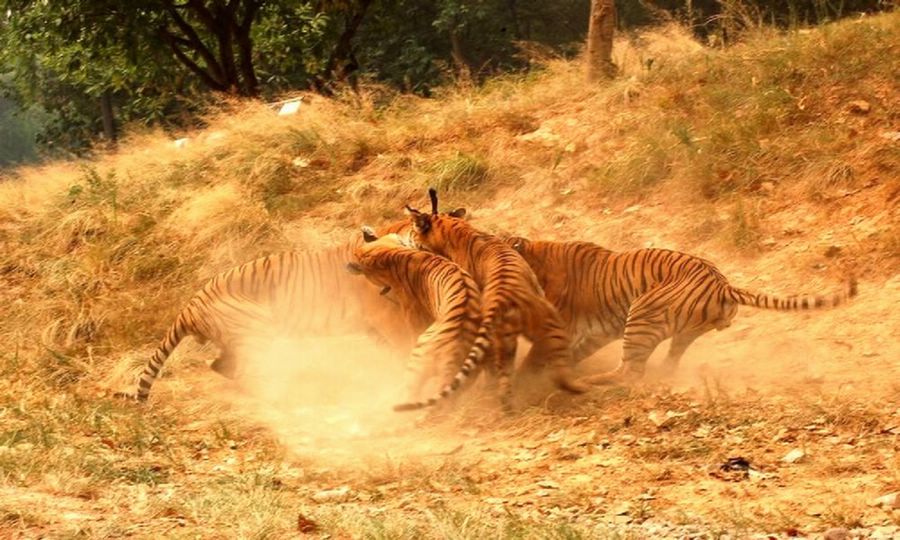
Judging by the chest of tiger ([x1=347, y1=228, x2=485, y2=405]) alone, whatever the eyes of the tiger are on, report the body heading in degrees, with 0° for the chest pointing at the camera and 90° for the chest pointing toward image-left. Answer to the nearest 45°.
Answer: approximately 135°

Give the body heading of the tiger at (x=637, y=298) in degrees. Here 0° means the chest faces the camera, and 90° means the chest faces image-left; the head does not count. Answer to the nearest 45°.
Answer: approximately 90°

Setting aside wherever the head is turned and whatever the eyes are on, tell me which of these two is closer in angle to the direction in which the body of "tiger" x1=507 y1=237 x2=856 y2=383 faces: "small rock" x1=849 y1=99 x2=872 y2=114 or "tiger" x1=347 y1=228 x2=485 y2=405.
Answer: the tiger

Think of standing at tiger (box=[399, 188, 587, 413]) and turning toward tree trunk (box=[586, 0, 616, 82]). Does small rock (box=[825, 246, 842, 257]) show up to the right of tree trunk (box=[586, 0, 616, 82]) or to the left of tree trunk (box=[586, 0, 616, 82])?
right

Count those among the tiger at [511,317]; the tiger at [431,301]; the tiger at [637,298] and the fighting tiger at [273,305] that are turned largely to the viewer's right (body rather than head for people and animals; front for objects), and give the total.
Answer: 1

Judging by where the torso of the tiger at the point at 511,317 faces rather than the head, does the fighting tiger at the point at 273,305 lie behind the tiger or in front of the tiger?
in front

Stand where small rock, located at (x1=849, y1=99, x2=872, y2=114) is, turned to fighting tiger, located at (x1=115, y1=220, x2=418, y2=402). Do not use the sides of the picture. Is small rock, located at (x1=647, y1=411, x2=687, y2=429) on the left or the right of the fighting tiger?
left

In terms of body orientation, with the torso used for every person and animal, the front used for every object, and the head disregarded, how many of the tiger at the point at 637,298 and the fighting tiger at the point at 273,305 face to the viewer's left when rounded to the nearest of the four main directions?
1

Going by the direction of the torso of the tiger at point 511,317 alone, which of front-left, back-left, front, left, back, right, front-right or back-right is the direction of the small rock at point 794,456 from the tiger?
back

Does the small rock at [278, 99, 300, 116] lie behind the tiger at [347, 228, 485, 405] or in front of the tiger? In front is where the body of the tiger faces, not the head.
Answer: in front

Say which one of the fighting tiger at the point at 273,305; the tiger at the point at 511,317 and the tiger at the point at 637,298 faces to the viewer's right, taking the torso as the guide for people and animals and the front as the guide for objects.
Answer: the fighting tiger

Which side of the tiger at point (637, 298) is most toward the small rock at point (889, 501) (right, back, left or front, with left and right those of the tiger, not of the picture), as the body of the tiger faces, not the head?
left

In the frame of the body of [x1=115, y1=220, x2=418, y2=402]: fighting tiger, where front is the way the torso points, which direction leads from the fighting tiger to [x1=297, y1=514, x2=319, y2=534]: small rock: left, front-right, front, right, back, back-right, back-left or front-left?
right

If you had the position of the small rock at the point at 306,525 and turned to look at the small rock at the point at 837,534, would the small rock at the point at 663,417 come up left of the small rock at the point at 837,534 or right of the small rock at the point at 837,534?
left

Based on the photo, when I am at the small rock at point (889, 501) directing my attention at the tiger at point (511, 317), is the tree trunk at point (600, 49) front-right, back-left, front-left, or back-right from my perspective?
front-right

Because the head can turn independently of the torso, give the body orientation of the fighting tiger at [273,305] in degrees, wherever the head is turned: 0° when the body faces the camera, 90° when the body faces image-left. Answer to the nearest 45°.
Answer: approximately 270°

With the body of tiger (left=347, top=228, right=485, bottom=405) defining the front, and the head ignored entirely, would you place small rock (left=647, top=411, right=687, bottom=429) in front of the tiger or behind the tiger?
behind

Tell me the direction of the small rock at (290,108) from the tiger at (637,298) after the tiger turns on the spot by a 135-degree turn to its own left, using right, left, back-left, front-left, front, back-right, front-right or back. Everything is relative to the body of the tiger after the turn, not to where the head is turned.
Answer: back

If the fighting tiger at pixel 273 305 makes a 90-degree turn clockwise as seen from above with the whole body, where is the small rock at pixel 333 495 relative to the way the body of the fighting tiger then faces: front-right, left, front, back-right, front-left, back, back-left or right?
front
